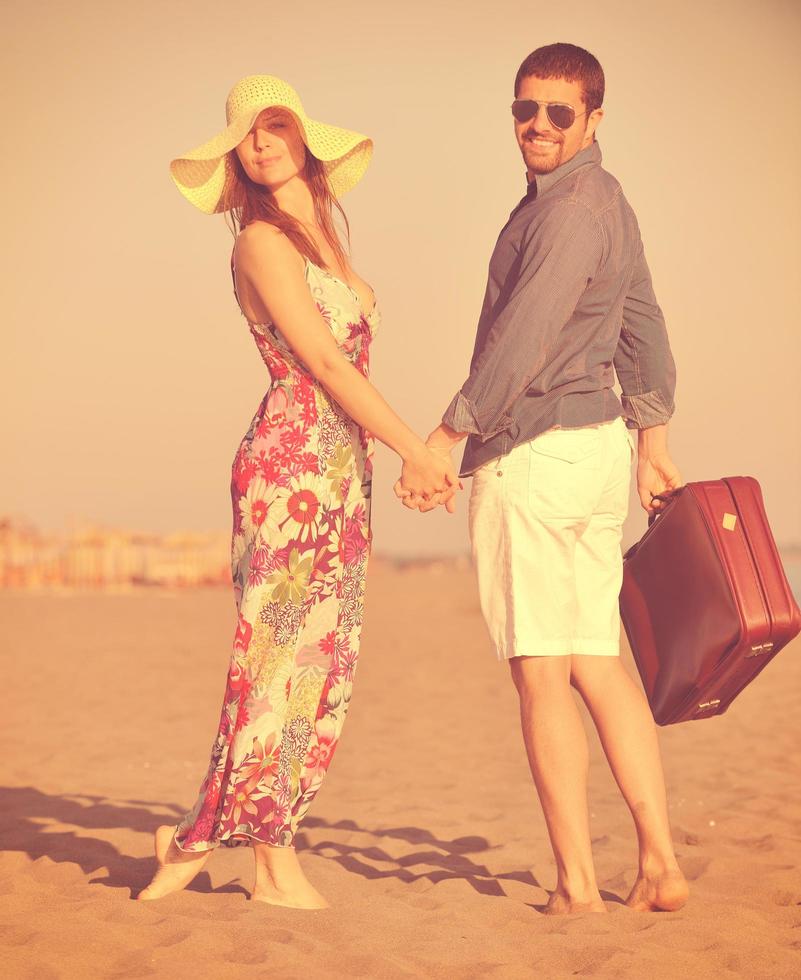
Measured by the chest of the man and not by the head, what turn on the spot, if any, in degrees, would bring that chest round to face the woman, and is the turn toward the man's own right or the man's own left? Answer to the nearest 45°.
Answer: approximately 45° to the man's own left

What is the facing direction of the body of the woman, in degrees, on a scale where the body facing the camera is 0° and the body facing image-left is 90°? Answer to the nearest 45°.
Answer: approximately 270°

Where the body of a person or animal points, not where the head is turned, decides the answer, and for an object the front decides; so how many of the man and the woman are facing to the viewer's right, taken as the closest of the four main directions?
1

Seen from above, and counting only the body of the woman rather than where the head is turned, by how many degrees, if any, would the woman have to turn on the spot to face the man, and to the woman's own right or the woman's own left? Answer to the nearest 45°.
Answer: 0° — they already face them

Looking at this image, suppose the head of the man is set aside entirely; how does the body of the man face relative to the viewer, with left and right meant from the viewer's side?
facing away from the viewer and to the left of the viewer

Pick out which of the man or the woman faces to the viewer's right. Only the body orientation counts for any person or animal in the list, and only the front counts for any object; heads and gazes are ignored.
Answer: the woman
